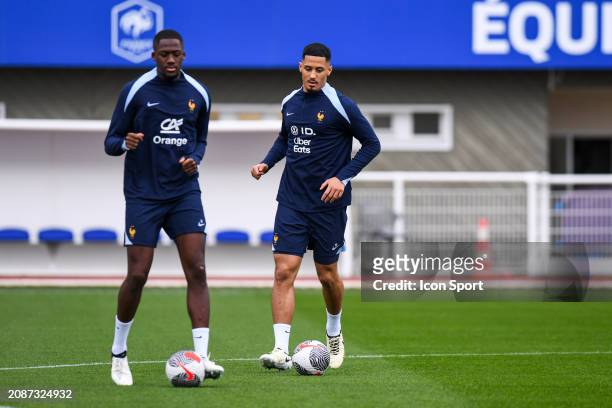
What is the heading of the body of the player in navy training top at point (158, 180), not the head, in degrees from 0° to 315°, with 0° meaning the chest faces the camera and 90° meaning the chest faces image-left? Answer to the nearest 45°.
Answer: approximately 0°

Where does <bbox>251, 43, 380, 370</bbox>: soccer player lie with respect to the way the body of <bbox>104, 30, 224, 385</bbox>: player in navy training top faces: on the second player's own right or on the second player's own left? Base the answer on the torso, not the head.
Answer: on the second player's own left

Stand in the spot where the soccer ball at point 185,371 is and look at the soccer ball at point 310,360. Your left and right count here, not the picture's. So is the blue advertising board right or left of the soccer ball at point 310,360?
left

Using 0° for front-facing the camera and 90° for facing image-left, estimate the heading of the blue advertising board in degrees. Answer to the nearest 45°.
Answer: approximately 0°

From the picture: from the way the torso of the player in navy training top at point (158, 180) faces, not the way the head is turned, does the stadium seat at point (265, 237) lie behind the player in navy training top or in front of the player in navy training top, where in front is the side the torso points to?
behind

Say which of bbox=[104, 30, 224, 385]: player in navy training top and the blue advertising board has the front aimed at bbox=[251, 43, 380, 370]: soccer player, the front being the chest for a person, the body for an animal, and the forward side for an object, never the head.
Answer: the blue advertising board

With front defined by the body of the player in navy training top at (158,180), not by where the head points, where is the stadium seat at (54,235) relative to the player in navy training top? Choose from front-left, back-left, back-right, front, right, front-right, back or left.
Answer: back

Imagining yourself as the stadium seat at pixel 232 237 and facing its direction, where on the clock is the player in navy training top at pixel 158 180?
The player in navy training top is roughly at 12 o'clock from the stadium seat.
